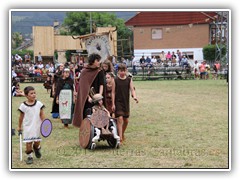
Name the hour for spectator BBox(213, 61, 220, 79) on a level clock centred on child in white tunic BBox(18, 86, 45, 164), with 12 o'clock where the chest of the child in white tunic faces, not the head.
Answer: The spectator is roughly at 7 o'clock from the child in white tunic.

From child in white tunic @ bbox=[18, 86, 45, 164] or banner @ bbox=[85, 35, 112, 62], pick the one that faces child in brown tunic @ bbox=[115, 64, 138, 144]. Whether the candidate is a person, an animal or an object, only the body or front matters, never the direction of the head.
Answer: the banner

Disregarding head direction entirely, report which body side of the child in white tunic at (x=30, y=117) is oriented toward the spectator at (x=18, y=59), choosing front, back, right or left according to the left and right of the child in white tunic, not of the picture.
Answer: back

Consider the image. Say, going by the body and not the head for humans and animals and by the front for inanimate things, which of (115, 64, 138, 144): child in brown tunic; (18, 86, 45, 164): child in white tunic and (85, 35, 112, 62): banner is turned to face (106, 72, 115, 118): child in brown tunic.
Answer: the banner

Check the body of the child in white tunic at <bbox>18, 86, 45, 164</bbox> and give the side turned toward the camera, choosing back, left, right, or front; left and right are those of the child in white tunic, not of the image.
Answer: front

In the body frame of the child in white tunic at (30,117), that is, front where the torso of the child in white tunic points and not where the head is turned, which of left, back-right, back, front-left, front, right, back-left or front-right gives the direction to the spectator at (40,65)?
back

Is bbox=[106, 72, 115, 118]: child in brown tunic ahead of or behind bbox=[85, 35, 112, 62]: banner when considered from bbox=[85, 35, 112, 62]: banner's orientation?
ahead

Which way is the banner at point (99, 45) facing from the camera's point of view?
toward the camera

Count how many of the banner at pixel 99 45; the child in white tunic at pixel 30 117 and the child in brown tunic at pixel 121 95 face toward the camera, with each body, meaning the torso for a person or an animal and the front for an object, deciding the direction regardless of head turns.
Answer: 3

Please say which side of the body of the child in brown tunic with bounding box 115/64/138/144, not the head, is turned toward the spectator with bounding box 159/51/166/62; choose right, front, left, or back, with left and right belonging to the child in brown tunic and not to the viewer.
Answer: back

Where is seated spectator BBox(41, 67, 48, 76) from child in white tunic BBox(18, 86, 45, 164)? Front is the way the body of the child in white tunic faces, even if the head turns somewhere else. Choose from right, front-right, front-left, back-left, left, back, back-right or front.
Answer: back

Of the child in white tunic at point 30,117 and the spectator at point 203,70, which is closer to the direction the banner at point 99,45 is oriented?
the child in white tunic

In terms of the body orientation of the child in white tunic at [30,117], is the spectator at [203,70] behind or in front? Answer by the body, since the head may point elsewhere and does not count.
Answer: behind

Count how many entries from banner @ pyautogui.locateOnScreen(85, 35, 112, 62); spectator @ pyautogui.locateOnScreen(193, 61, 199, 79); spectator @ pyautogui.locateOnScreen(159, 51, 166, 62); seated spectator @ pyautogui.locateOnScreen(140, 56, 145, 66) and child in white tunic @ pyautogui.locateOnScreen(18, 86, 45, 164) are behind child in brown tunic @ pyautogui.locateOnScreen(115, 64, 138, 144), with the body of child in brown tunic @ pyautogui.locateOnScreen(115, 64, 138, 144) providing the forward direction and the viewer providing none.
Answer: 4

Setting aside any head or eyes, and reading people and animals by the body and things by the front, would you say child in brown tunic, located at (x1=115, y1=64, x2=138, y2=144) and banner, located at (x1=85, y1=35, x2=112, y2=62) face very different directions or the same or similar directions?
same or similar directions
